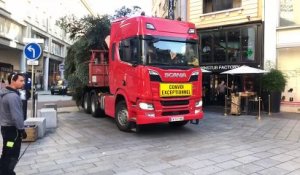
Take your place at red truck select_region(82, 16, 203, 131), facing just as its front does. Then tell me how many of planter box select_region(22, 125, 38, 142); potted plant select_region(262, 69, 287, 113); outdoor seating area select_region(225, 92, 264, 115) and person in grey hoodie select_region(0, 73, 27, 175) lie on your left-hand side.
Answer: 2

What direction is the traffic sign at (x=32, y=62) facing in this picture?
toward the camera

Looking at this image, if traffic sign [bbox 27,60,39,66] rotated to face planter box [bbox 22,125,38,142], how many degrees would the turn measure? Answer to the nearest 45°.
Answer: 0° — it already faces it

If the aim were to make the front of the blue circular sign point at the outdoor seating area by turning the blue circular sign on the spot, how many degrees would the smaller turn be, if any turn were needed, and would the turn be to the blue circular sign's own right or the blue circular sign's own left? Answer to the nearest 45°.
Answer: approximately 90° to the blue circular sign's own left

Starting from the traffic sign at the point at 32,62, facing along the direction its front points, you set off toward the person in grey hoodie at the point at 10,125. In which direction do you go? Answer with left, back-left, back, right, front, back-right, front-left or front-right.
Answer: front

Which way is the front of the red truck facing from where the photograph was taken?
facing the viewer and to the right of the viewer

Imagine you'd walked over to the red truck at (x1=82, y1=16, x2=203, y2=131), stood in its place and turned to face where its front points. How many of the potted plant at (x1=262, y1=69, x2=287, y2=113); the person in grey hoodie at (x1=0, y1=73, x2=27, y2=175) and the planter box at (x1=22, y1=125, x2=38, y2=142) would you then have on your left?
1

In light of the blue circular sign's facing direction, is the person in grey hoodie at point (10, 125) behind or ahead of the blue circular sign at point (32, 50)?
ahead

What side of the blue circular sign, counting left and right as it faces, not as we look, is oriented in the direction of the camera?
front

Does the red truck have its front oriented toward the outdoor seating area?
no

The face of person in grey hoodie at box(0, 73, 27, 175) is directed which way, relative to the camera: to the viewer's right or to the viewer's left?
to the viewer's right

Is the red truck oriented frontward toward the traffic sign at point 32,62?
no

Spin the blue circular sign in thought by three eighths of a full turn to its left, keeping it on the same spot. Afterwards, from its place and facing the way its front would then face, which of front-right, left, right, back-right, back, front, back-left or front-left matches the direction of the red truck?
right

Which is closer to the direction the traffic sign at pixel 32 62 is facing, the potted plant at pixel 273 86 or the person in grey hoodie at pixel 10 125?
the person in grey hoodie

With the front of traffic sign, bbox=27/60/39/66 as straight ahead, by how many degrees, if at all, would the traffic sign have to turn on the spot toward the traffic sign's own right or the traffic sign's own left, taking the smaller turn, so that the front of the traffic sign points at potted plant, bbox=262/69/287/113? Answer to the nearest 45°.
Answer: approximately 90° to the traffic sign's own left

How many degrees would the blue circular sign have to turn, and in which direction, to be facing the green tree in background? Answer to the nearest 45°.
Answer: approximately 135° to its left

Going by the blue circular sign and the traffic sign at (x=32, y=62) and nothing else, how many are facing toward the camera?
2
